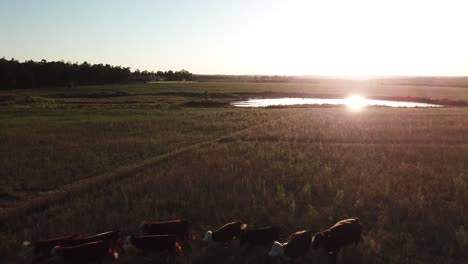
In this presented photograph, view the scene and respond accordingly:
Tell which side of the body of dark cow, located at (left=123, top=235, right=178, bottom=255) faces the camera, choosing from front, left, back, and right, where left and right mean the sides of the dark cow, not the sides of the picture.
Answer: left

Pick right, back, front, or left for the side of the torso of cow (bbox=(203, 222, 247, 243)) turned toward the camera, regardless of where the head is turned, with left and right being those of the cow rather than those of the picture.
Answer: left

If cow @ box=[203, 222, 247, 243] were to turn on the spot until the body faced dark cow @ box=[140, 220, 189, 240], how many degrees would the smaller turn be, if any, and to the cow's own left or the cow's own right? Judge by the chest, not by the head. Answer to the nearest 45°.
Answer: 0° — it already faces it

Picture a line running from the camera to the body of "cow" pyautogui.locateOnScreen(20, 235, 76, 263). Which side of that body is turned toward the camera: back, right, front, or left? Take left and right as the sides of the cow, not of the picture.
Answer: left
